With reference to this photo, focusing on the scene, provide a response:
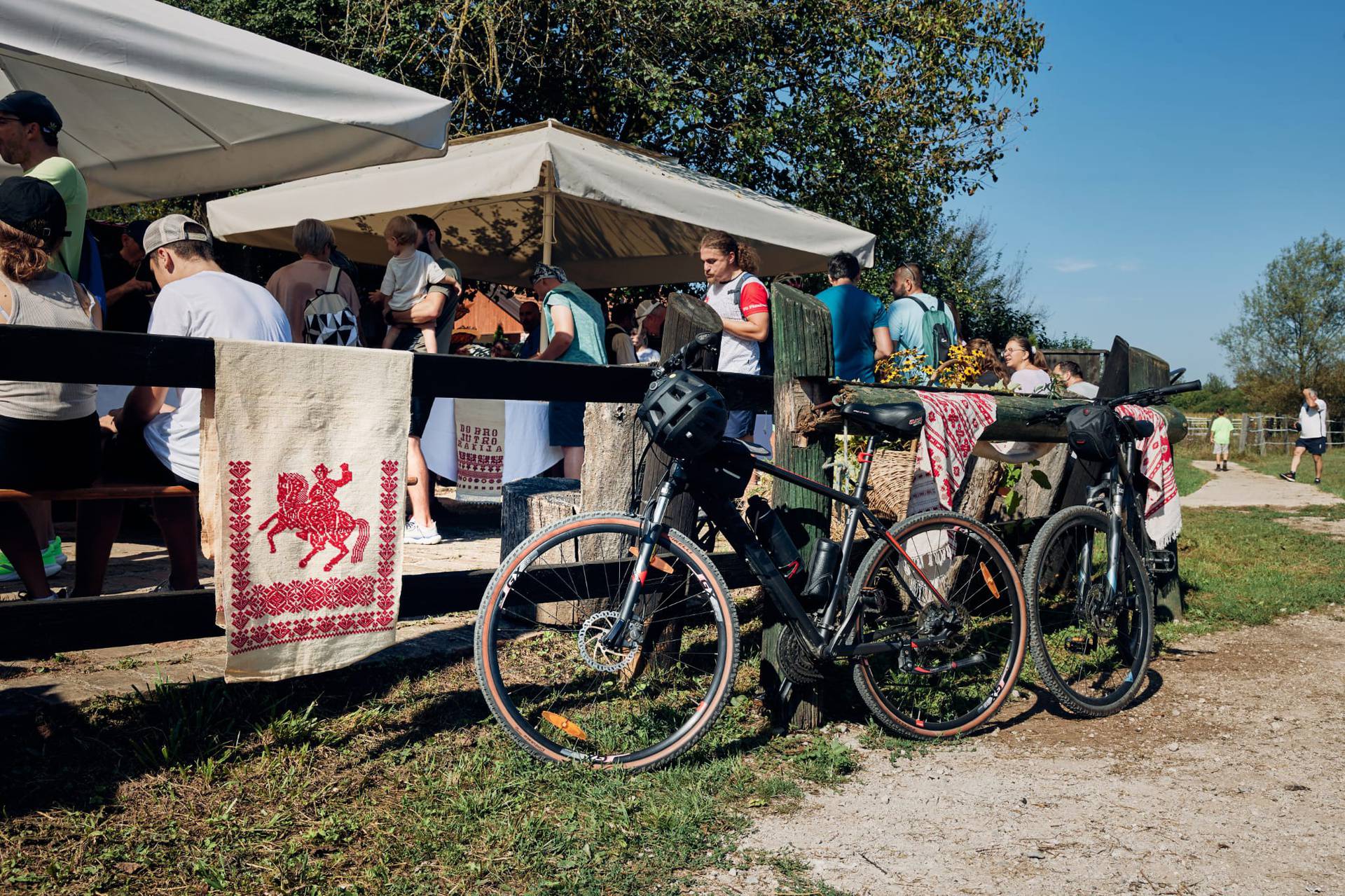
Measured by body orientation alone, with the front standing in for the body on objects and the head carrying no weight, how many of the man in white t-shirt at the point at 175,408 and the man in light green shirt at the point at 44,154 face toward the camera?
0

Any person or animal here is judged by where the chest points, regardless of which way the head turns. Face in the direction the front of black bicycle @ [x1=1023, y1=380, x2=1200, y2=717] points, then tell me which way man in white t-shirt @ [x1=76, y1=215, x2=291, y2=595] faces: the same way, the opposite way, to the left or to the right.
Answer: to the right

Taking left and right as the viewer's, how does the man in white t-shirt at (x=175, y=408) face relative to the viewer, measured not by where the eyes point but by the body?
facing away from the viewer and to the left of the viewer

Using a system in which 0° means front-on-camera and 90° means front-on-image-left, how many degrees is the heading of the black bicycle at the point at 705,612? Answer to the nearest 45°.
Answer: approximately 45°

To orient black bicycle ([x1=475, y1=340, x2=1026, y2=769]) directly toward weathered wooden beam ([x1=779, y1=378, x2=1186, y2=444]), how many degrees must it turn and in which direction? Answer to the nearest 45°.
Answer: approximately 180°

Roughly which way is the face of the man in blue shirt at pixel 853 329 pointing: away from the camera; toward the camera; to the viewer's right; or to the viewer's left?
away from the camera
